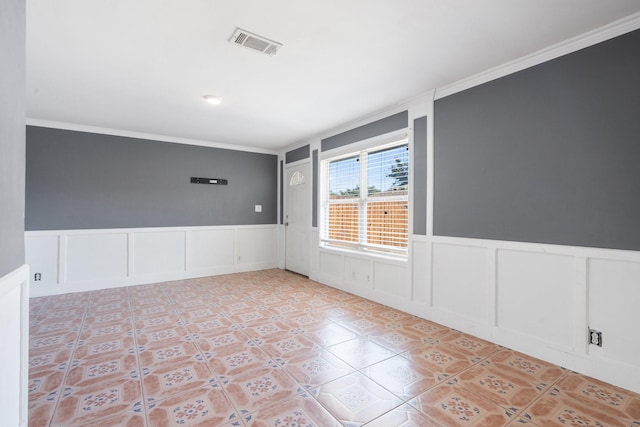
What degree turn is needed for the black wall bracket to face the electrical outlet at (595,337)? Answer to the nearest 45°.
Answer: approximately 45° to its left

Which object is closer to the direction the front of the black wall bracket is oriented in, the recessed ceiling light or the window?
the recessed ceiling light

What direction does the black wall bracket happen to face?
toward the camera

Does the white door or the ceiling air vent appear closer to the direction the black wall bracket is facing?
the ceiling air vent

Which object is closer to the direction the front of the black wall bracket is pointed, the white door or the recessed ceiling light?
the recessed ceiling light

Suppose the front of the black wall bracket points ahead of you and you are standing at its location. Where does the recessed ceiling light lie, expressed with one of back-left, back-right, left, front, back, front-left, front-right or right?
front

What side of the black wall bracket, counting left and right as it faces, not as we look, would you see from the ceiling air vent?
front

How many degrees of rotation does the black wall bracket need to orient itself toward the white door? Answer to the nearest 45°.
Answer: approximately 90° to its left

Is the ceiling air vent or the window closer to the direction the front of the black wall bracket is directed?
the ceiling air vent

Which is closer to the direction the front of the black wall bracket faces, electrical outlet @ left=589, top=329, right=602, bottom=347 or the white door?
the electrical outlet

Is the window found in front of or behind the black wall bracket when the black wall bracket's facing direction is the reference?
in front

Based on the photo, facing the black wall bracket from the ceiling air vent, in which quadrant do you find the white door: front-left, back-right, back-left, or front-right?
front-right

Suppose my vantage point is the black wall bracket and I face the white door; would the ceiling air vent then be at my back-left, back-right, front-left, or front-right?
front-right
